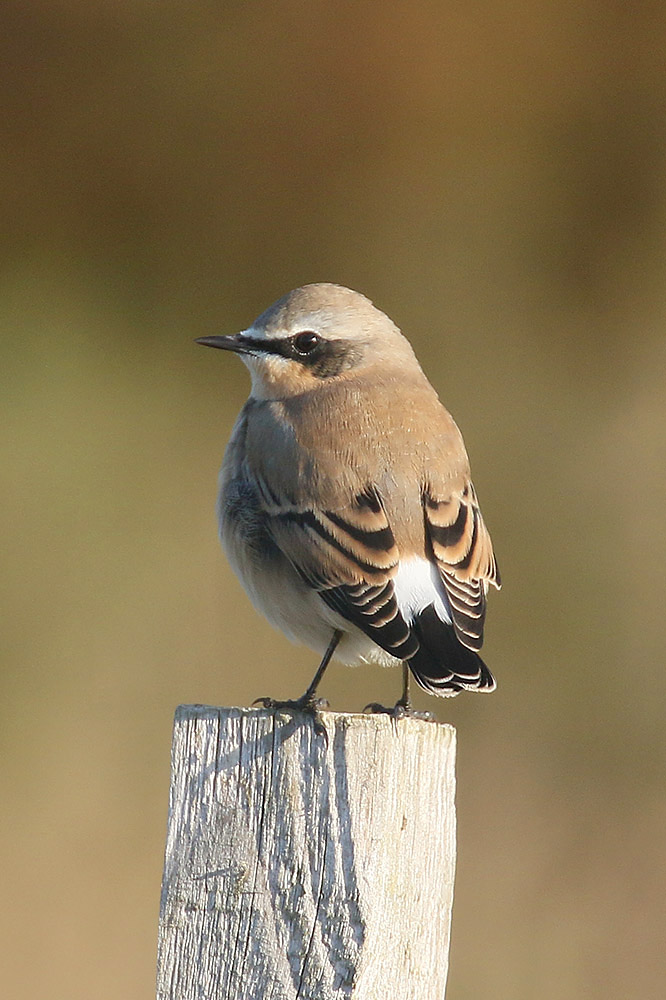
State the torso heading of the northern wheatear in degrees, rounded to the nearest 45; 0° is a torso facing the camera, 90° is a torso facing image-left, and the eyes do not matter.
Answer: approximately 135°
